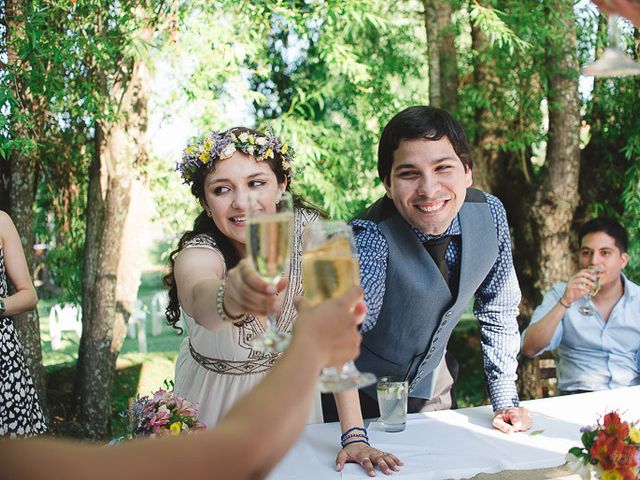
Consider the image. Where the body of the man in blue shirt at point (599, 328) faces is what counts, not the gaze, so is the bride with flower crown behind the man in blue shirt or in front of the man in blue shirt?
in front

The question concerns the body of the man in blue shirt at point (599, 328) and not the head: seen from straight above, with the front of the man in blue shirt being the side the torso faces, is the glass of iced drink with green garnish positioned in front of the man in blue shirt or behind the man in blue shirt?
in front

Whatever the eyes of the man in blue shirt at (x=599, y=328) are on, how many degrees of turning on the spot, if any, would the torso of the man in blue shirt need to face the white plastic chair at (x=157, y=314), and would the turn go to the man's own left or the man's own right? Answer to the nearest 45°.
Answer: approximately 135° to the man's own right

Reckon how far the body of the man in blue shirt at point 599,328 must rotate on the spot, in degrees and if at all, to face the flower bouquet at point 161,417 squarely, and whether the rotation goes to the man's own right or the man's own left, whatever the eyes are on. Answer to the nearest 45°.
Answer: approximately 45° to the man's own right

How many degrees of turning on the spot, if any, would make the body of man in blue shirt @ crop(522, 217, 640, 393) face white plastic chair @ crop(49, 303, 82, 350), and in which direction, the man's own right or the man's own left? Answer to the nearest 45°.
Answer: approximately 135° to the man's own right

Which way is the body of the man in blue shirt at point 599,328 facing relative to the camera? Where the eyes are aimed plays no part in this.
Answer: toward the camera

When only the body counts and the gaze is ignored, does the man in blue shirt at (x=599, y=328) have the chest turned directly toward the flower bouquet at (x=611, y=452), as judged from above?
yes

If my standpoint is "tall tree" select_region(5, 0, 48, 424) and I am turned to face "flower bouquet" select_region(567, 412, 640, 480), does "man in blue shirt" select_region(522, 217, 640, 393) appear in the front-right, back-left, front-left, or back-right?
front-left

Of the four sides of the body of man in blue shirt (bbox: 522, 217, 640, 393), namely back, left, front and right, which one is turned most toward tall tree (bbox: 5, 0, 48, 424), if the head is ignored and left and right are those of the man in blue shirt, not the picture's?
right
